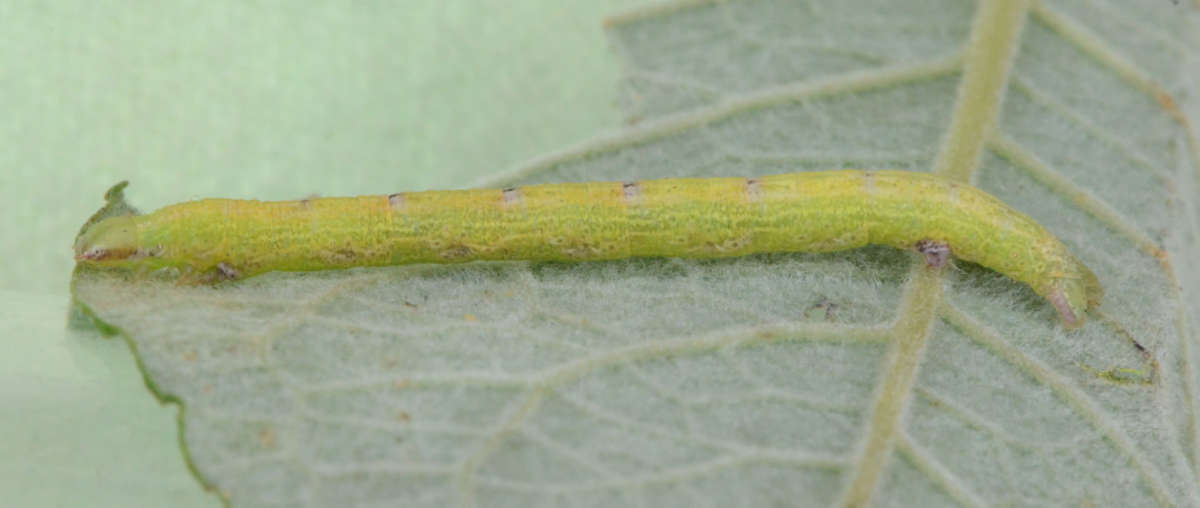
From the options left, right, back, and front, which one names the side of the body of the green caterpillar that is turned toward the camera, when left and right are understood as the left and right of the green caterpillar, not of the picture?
left
